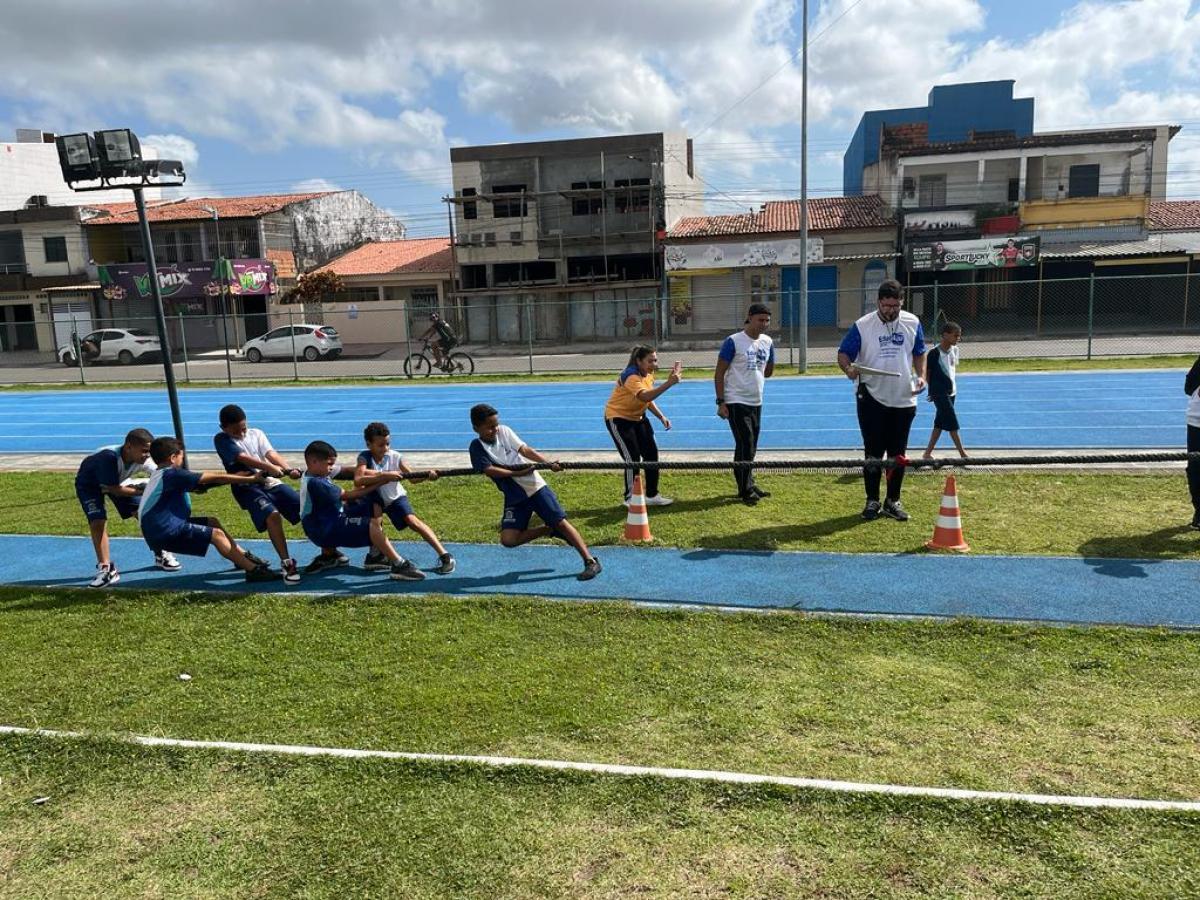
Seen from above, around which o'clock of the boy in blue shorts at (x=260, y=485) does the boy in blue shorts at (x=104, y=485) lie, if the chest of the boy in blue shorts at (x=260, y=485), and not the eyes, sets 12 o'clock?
the boy in blue shorts at (x=104, y=485) is roughly at 5 o'clock from the boy in blue shorts at (x=260, y=485).

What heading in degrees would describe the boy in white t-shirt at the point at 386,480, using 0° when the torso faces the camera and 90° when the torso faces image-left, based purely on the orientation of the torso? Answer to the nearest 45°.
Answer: approximately 315°

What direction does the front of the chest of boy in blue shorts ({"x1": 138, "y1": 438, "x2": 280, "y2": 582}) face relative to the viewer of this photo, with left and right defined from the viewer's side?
facing to the right of the viewer

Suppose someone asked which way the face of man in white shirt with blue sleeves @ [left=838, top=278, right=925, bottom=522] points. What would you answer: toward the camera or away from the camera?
toward the camera

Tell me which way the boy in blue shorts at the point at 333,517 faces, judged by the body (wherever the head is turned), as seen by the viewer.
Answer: to the viewer's right

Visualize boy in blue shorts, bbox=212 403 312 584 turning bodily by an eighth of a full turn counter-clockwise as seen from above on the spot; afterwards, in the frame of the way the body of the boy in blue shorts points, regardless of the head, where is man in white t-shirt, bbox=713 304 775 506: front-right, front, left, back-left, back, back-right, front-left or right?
front

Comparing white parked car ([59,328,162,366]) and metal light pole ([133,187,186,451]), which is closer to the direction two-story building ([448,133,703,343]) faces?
the metal light pole

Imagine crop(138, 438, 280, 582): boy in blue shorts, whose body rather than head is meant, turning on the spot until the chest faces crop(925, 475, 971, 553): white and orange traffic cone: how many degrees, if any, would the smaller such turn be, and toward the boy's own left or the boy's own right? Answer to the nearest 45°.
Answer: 0° — they already face it

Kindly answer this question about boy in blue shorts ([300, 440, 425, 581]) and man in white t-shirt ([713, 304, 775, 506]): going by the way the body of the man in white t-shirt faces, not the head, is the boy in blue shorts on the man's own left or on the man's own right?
on the man's own right

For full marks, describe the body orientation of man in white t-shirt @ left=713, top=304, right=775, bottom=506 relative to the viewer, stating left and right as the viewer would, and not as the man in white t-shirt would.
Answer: facing the viewer and to the right of the viewer

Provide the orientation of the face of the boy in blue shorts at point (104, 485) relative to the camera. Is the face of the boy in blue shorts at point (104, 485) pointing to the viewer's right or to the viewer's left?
to the viewer's right

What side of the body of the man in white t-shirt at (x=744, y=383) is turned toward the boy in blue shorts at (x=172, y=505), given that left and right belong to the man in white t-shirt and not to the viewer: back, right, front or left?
right

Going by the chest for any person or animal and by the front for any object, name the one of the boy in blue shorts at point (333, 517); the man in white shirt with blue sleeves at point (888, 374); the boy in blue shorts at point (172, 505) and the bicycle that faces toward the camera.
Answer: the man in white shirt with blue sleeves

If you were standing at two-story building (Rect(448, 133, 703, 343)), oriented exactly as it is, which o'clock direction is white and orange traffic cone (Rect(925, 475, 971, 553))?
The white and orange traffic cone is roughly at 12 o'clock from the two-story building.

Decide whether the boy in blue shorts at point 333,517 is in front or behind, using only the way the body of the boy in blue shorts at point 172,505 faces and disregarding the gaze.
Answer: in front

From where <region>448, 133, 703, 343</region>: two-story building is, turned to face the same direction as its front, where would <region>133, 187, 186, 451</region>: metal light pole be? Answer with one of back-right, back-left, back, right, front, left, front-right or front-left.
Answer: front

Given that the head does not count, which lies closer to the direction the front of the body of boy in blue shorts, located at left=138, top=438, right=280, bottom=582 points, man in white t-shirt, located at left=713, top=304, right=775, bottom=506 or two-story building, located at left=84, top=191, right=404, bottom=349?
the man in white t-shirt
